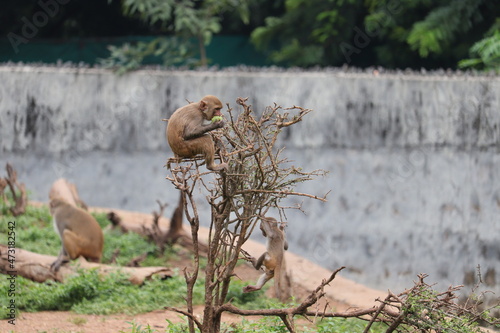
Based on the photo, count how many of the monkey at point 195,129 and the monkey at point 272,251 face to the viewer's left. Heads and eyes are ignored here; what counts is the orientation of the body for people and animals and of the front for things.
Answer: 1

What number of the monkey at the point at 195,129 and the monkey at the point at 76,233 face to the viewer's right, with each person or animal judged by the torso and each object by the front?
1

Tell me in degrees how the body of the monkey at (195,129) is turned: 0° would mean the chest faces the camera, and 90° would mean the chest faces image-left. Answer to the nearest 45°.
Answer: approximately 270°

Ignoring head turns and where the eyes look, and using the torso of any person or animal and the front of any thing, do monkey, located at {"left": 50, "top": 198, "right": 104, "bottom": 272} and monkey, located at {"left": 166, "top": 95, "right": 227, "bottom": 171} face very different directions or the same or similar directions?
very different directions

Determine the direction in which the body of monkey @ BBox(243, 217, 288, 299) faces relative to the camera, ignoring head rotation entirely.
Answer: to the viewer's left
